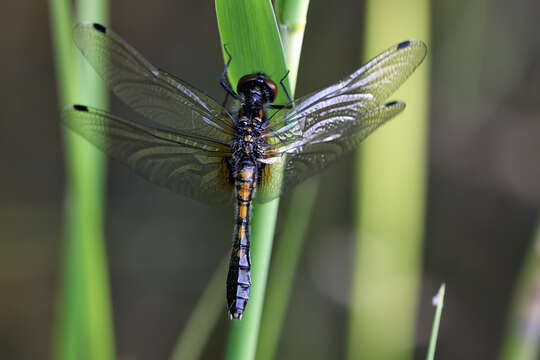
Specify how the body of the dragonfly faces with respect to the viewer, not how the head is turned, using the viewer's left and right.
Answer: facing away from the viewer
